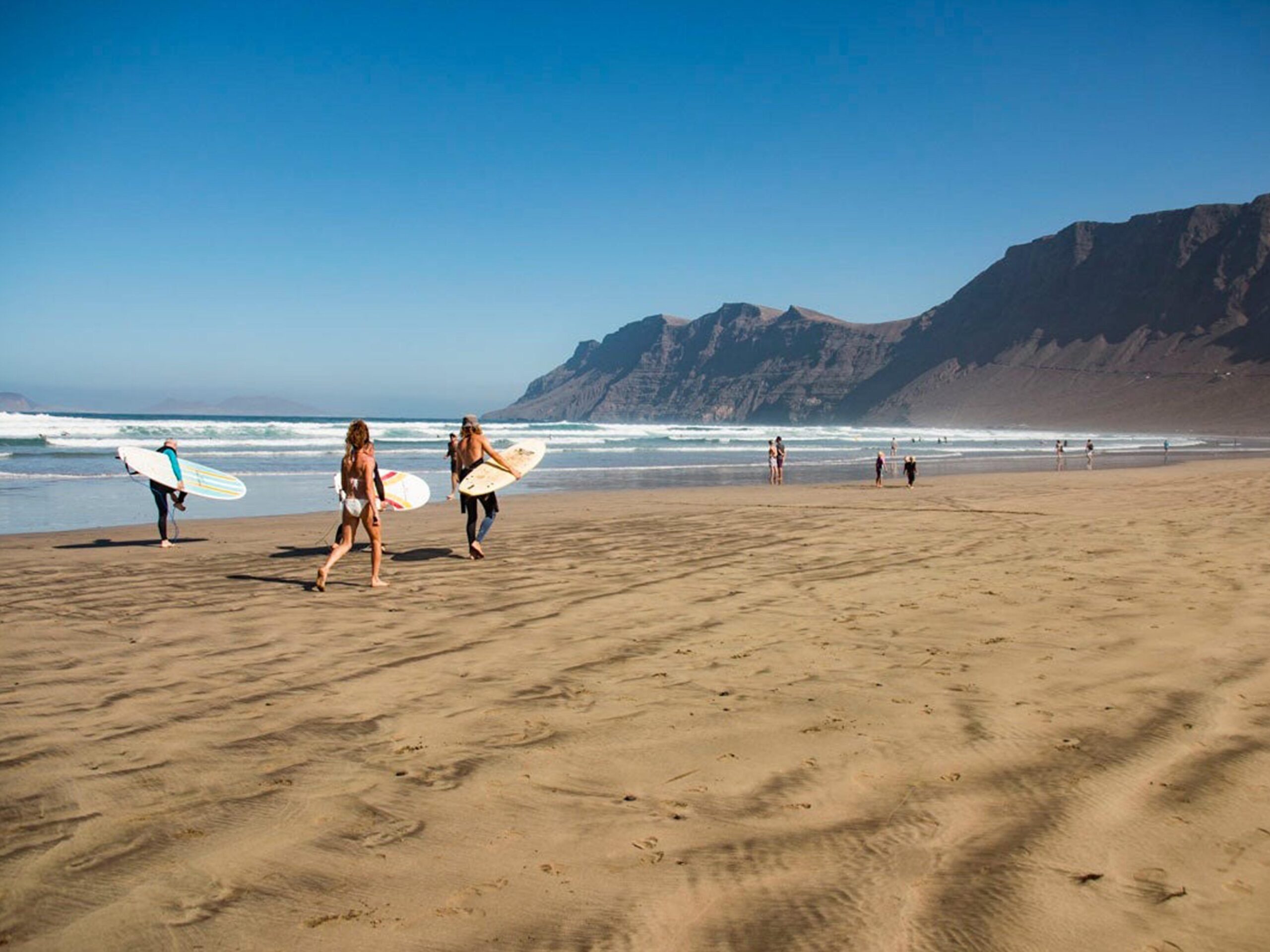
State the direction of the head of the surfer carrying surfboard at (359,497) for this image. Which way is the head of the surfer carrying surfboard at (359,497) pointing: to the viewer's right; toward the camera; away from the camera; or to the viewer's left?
away from the camera

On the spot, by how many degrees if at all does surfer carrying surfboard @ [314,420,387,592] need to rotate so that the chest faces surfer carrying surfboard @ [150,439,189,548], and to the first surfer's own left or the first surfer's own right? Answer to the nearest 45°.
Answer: approximately 90° to the first surfer's own left

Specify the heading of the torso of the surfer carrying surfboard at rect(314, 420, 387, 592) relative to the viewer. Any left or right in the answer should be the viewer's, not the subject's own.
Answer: facing away from the viewer and to the right of the viewer

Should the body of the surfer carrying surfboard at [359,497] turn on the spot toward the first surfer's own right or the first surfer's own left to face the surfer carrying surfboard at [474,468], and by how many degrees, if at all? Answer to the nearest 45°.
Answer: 0° — they already face them
